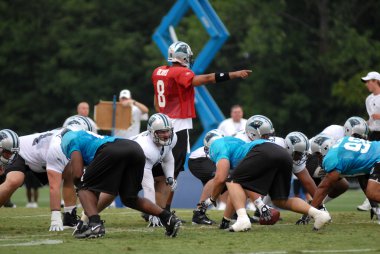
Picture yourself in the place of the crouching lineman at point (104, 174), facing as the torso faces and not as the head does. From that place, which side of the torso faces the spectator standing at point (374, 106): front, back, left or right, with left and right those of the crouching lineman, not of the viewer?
right

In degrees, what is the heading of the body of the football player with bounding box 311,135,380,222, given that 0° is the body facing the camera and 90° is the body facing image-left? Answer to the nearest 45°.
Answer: approximately 90°

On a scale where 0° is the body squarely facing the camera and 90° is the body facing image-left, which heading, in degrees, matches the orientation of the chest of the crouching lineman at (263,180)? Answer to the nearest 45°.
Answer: approximately 135°

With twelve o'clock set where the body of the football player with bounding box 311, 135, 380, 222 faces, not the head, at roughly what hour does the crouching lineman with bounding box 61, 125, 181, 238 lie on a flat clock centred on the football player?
The crouching lineman is roughly at 11 o'clock from the football player.

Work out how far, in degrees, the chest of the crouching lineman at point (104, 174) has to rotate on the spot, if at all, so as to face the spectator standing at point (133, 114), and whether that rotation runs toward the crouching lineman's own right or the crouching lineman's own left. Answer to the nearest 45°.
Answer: approximately 45° to the crouching lineman's own right

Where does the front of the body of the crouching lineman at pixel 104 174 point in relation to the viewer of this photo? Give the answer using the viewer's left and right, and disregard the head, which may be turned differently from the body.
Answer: facing away from the viewer and to the left of the viewer

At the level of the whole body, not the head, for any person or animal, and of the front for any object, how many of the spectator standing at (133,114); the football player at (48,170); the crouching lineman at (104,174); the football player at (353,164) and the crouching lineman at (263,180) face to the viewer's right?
1
